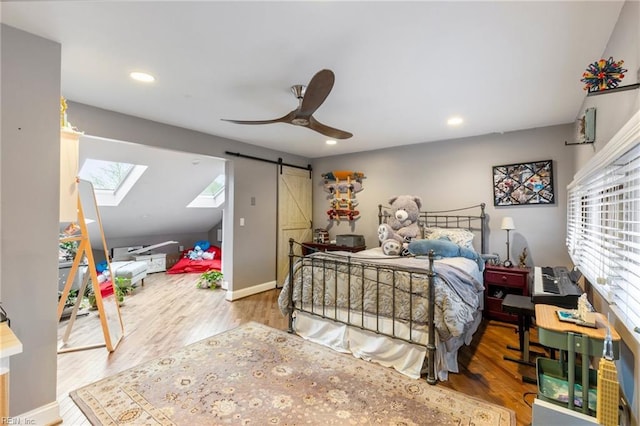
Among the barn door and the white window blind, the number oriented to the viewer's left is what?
1

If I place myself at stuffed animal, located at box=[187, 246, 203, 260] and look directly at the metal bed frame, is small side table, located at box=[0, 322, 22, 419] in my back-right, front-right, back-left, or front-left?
front-right

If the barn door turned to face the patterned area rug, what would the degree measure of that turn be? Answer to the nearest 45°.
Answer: approximately 45° to its right

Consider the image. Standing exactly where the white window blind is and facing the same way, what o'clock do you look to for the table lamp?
The table lamp is roughly at 2 o'clock from the white window blind.

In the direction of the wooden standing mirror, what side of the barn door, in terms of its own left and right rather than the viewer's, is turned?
right

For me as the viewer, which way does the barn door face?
facing the viewer and to the right of the viewer

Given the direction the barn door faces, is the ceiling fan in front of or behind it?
in front

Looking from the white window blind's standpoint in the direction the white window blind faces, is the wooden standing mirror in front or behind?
in front

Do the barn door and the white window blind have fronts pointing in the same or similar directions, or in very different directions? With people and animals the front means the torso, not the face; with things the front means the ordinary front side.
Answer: very different directions

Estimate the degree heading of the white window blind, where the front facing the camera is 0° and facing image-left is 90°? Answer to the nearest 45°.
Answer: approximately 90°

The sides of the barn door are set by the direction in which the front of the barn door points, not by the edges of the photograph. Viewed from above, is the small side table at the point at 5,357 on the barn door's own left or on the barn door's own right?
on the barn door's own right

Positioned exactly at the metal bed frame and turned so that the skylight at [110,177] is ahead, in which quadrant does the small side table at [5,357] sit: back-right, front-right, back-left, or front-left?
front-left

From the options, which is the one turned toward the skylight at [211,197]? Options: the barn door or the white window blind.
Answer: the white window blind
